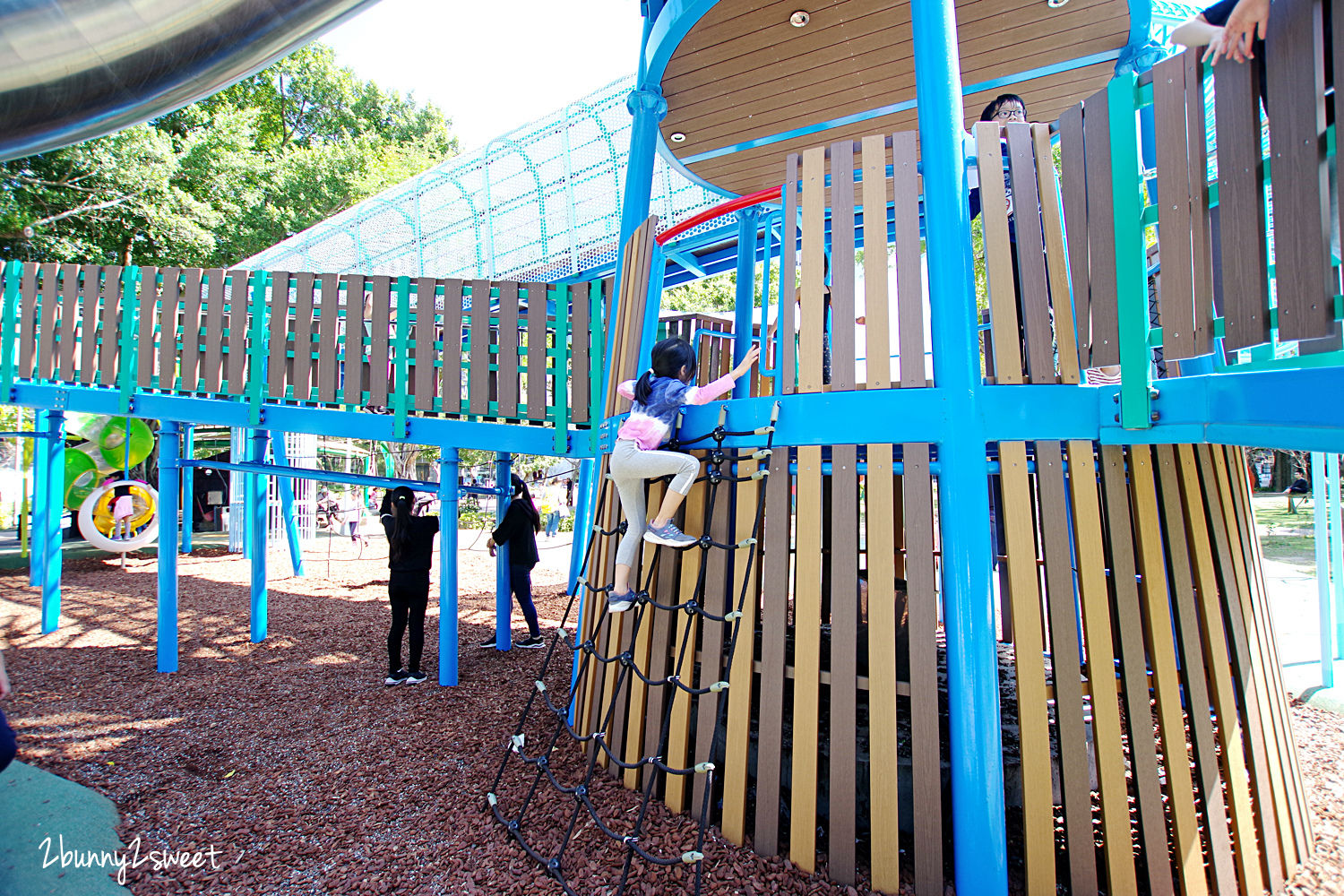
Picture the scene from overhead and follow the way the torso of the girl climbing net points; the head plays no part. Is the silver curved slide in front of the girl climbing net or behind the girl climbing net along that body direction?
behind

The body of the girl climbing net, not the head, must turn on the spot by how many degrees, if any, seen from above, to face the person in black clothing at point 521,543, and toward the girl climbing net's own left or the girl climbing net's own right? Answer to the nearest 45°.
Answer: approximately 90° to the girl climbing net's own left

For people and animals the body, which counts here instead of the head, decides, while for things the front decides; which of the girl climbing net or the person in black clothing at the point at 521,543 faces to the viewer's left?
the person in black clothing

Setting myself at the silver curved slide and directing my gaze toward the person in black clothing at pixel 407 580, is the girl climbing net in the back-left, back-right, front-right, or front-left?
front-right

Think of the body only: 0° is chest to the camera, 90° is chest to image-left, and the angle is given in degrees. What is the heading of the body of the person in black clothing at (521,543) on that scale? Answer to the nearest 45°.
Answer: approximately 90°

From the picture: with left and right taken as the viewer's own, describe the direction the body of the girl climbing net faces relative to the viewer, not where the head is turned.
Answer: facing away from the viewer and to the right of the viewer

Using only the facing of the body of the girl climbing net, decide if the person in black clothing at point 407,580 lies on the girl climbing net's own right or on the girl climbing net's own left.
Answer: on the girl climbing net's own left

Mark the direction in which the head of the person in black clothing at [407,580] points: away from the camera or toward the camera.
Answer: away from the camera
